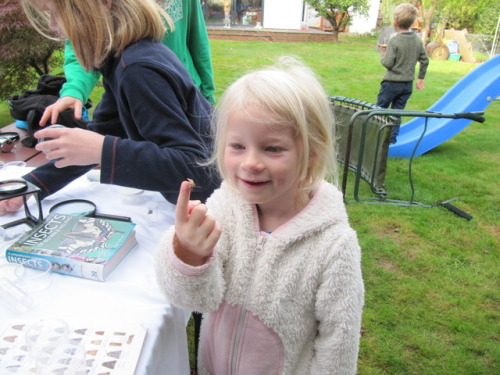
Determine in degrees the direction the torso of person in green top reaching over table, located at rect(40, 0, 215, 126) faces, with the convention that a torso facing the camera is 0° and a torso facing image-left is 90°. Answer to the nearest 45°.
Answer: approximately 45°

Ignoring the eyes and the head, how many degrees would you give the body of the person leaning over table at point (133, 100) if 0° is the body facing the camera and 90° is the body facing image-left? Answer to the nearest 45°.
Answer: approximately 90°

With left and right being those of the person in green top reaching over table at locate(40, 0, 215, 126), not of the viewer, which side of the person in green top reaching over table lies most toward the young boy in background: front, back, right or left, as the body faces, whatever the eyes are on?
back

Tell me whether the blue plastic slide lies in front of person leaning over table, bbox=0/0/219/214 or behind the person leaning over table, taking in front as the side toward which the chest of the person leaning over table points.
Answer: behind
